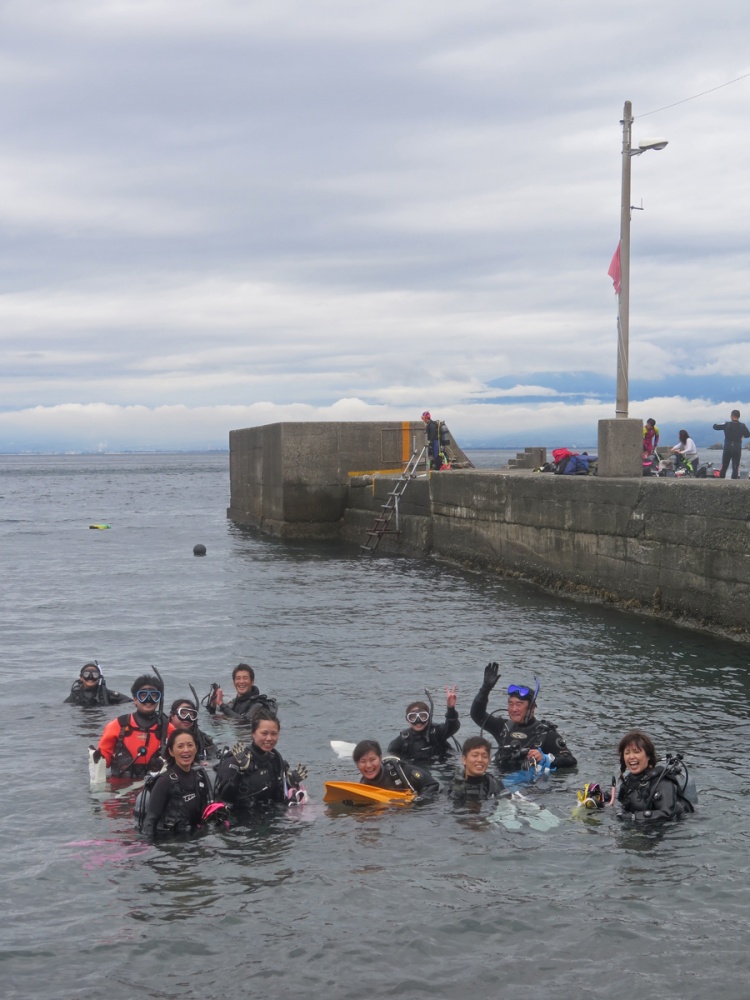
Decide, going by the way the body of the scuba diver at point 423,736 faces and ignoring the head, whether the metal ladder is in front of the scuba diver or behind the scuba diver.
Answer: behind

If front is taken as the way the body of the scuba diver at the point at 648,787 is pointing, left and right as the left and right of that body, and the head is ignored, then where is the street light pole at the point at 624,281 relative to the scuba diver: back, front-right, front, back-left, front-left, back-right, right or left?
back-right

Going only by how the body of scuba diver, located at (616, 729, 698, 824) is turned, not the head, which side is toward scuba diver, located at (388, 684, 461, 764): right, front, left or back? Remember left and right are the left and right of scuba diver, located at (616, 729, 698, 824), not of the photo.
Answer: right

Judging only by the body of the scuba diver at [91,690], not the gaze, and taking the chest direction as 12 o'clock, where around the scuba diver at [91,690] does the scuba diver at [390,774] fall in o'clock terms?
the scuba diver at [390,774] is roughly at 11 o'clock from the scuba diver at [91,690].

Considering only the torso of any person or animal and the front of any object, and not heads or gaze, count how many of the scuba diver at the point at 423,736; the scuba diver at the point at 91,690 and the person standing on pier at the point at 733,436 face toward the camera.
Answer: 2
